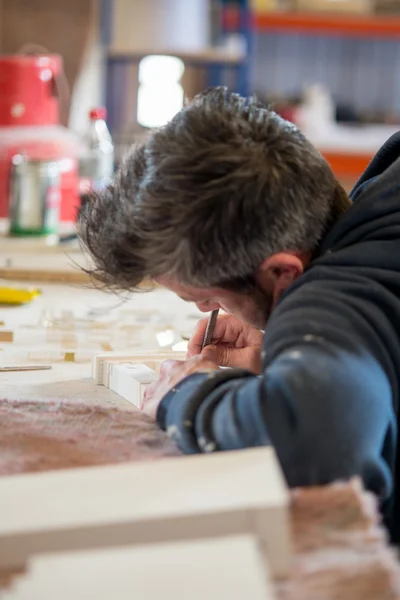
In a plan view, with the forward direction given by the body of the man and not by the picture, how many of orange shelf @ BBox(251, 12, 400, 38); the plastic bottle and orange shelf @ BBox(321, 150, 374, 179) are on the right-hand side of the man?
3

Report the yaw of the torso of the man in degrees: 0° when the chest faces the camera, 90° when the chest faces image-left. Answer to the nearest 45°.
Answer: approximately 90°

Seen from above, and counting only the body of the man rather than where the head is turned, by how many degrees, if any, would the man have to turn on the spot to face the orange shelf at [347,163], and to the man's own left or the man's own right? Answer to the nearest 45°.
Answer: approximately 90° to the man's own right

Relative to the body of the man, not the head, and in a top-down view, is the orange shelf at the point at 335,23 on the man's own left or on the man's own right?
on the man's own right

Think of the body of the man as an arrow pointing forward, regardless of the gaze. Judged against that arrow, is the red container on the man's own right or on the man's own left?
on the man's own right
